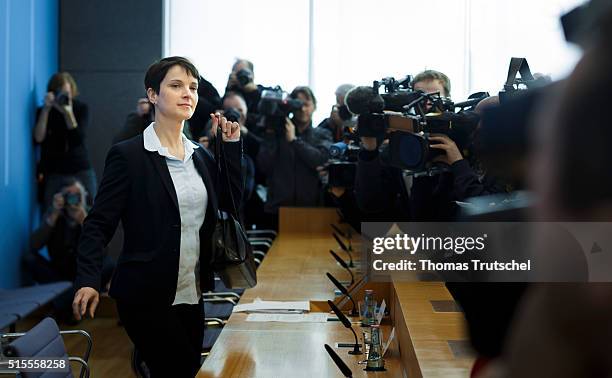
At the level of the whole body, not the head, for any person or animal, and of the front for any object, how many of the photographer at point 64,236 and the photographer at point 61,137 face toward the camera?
2

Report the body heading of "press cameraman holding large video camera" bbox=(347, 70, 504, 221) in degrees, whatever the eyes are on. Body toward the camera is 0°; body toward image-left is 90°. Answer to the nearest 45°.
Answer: approximately 45°

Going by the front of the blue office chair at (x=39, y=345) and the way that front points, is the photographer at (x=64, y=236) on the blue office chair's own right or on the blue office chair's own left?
on the blue office chair's own left

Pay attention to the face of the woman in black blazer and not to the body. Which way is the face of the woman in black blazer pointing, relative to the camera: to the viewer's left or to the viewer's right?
to the viewer's right
